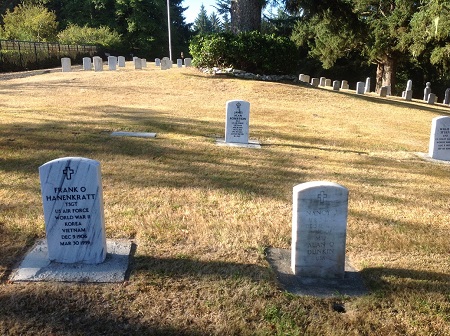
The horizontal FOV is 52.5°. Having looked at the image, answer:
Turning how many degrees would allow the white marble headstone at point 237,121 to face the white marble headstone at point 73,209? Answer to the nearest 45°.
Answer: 0° — it already faces it

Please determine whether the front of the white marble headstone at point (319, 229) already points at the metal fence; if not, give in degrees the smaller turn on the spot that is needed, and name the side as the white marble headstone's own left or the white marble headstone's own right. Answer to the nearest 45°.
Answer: approximately 135° to the white marble headstone's own right

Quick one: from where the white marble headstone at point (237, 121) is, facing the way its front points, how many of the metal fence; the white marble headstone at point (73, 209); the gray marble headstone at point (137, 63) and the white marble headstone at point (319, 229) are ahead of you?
2

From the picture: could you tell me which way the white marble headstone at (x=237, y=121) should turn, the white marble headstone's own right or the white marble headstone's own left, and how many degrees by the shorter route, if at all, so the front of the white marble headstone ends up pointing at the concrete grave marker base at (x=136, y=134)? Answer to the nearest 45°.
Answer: approximately 90° to the white marble headstone's own right

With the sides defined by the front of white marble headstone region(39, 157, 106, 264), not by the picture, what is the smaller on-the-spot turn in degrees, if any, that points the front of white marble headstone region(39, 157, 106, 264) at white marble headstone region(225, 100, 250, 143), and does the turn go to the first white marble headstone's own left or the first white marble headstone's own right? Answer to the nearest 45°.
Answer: approximately 135° to the first white marble headstone's own left

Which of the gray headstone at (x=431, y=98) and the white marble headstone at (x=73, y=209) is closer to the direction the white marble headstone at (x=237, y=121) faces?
the white marble headstone

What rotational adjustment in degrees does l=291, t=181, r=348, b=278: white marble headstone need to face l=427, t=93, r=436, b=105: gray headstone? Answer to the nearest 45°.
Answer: approximately 180°

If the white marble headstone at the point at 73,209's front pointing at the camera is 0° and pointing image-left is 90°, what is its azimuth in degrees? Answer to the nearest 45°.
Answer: approximately 0°

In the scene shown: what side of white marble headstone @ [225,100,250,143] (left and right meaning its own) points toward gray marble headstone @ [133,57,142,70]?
back
